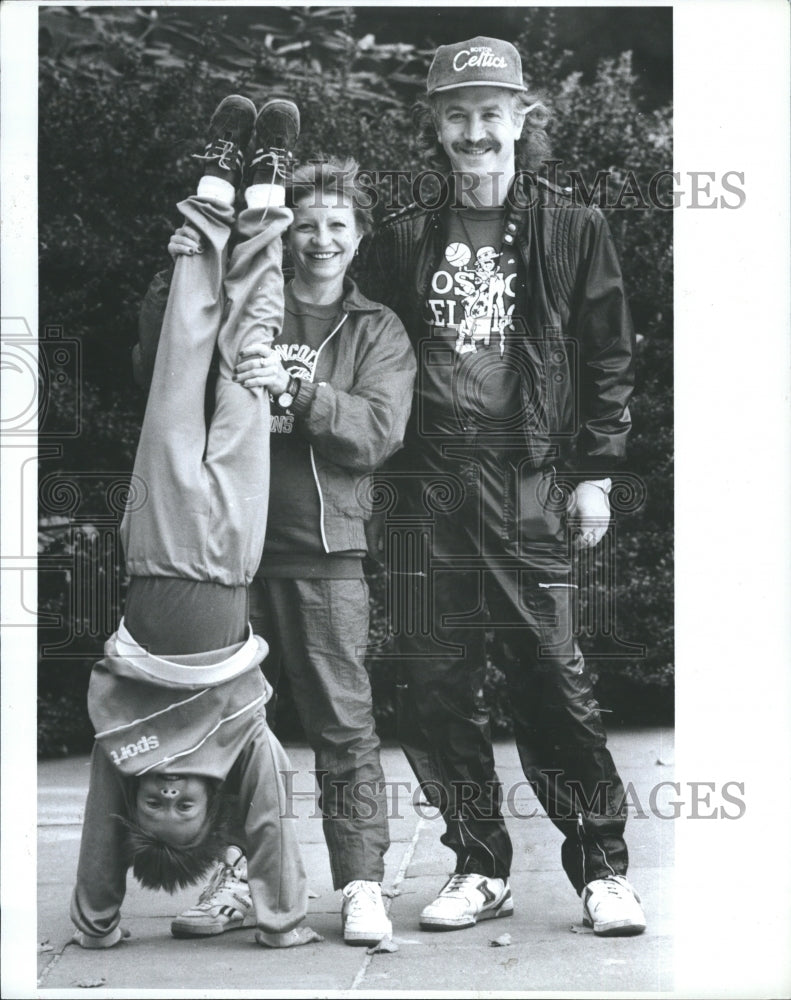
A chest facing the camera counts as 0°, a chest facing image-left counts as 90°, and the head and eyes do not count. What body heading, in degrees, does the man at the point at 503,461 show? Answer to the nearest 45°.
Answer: approximately 0°

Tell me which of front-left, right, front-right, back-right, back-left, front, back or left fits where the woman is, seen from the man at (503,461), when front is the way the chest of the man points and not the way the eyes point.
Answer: right
